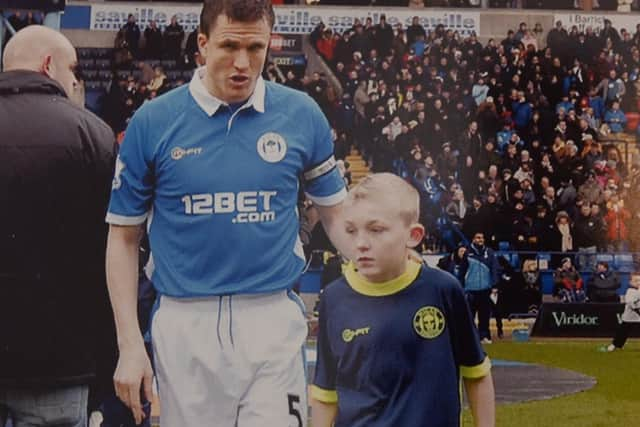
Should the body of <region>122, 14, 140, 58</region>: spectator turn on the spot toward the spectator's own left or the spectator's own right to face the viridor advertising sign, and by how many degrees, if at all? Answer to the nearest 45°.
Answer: approximately 45° to the spectator's own left

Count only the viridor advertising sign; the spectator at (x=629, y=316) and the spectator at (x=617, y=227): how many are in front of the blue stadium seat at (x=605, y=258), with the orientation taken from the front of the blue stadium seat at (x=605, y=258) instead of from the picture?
2

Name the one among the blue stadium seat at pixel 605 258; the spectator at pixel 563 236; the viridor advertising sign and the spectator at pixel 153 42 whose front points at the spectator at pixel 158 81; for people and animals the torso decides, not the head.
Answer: the spectator at pixel 153 42

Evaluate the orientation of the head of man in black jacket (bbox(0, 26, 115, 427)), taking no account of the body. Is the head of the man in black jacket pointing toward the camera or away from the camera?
away from the camera

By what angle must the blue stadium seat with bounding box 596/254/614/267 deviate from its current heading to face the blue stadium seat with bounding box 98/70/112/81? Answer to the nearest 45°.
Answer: approximately 90° to its right

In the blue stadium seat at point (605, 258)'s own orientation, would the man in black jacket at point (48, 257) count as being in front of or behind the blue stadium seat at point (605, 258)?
in front

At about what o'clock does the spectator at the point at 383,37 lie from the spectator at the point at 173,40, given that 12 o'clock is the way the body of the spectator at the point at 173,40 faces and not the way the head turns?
the spectator at the point at 383,37 is roughly at 9 o'clock from the spectator at the point at 173,40.

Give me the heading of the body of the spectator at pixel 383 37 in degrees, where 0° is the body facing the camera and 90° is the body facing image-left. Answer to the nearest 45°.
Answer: approximately 0°

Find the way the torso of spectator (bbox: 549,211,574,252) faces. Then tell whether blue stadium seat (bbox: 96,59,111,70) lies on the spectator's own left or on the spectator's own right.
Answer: on the spectator's own right

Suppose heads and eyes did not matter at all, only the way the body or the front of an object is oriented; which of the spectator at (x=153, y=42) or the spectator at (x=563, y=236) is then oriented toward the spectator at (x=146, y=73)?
the spectator at (x=153, y=42)

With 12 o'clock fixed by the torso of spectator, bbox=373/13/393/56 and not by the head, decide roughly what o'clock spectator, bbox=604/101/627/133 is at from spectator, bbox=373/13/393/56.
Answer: spectator, bbox=604/101/627/133 is roughly at 9 o'clock from spectator, bbox=373/13/393/56.

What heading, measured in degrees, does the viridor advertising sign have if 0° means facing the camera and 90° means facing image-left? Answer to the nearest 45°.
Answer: approximately 0°

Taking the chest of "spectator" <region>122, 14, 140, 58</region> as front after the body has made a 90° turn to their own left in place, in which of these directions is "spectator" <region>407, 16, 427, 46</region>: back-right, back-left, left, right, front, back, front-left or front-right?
front
